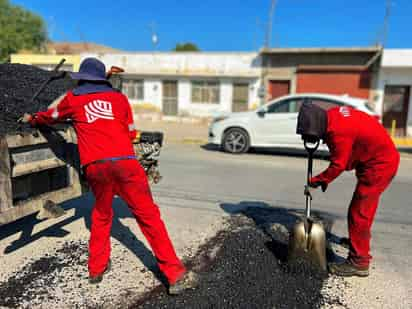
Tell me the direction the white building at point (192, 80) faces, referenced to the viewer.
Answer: facing the viewer

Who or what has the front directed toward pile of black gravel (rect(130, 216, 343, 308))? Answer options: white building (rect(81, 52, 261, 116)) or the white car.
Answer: the white building

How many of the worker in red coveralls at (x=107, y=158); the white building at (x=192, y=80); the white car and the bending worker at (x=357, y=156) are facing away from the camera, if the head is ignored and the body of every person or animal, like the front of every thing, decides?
1

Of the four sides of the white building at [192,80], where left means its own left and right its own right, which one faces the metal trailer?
front

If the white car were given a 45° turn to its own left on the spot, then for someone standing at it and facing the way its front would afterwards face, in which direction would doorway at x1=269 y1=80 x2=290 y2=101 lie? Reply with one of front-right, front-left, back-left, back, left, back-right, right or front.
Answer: back-right

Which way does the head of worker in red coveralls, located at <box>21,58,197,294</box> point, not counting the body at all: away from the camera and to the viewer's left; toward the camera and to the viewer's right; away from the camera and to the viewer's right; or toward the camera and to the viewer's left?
away from the camera and to the viewer's left

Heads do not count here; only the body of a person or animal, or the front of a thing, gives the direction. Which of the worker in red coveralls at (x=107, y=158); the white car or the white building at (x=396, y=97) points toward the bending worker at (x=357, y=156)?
the white building

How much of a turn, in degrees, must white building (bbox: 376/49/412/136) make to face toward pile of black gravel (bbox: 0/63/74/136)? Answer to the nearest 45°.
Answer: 0° — it already faces it

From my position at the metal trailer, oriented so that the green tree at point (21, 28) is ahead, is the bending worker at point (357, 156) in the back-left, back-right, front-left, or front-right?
back-right

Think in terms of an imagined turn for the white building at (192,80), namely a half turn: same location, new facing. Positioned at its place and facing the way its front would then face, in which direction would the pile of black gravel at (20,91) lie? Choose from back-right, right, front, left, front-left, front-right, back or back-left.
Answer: back

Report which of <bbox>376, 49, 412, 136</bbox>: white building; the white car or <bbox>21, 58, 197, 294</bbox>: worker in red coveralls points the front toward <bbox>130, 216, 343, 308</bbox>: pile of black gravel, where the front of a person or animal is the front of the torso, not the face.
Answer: the white building

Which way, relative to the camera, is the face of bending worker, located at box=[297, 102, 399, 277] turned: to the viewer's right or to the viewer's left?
to the viewer's left

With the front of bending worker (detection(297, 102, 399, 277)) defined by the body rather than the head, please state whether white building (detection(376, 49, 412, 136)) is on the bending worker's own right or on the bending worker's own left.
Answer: on the bending worker's own right

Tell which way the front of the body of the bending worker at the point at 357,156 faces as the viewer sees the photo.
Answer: to the viewer's left

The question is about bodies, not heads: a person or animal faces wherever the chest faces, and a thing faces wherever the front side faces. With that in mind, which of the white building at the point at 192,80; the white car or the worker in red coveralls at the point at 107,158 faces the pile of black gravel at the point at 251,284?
the white building

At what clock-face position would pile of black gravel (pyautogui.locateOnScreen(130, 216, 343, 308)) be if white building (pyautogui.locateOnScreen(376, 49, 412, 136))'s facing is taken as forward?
The pile of black gravel is roughly at 12 o'clock from the white building.

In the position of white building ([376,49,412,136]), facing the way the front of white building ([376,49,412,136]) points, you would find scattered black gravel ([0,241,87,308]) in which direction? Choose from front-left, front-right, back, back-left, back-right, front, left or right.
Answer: front

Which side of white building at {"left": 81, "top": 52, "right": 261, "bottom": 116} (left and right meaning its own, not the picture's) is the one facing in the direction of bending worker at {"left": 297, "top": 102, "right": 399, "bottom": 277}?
front

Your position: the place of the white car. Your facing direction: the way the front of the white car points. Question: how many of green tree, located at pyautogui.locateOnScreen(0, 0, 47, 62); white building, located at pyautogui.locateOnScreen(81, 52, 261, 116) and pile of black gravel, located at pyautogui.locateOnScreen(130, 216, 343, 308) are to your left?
1

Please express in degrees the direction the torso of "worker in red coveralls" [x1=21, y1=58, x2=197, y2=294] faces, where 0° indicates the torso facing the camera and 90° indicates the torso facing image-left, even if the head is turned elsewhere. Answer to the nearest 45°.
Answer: approximately 180°

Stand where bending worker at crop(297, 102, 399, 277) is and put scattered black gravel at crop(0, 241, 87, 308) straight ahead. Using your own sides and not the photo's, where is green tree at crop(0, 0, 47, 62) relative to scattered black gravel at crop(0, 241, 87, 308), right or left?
right

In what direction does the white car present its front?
to the viewer's left
